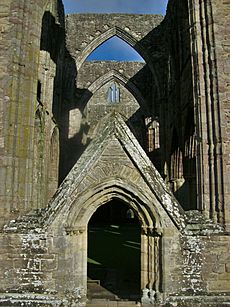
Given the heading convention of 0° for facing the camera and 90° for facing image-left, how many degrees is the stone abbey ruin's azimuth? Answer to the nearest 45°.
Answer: approximately 0°
